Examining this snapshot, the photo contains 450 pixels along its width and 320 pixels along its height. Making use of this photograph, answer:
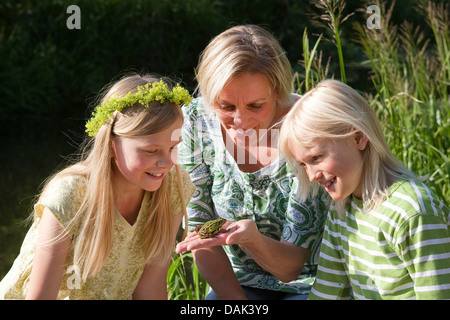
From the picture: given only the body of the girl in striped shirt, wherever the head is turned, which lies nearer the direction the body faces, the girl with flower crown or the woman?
the girl with flower crown

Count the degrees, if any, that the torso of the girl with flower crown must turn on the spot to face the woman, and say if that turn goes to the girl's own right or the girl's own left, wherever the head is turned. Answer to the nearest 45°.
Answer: approximately 45° to the girl's own left

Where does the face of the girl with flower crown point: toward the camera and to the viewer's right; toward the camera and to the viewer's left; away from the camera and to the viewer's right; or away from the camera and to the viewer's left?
toward the camera and to the viewer's right

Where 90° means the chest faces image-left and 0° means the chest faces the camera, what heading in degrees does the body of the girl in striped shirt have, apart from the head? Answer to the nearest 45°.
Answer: approximately 45°

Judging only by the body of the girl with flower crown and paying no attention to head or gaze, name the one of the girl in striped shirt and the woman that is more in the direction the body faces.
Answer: the girl in striped shirt

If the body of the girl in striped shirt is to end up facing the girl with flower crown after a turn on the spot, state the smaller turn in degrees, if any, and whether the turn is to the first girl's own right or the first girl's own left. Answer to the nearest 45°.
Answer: approximately 45° to the first girl's own right

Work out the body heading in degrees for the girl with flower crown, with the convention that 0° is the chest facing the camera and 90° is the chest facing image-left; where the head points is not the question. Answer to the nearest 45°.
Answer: approximately 315°

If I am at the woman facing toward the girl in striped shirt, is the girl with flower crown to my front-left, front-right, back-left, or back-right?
back-right
